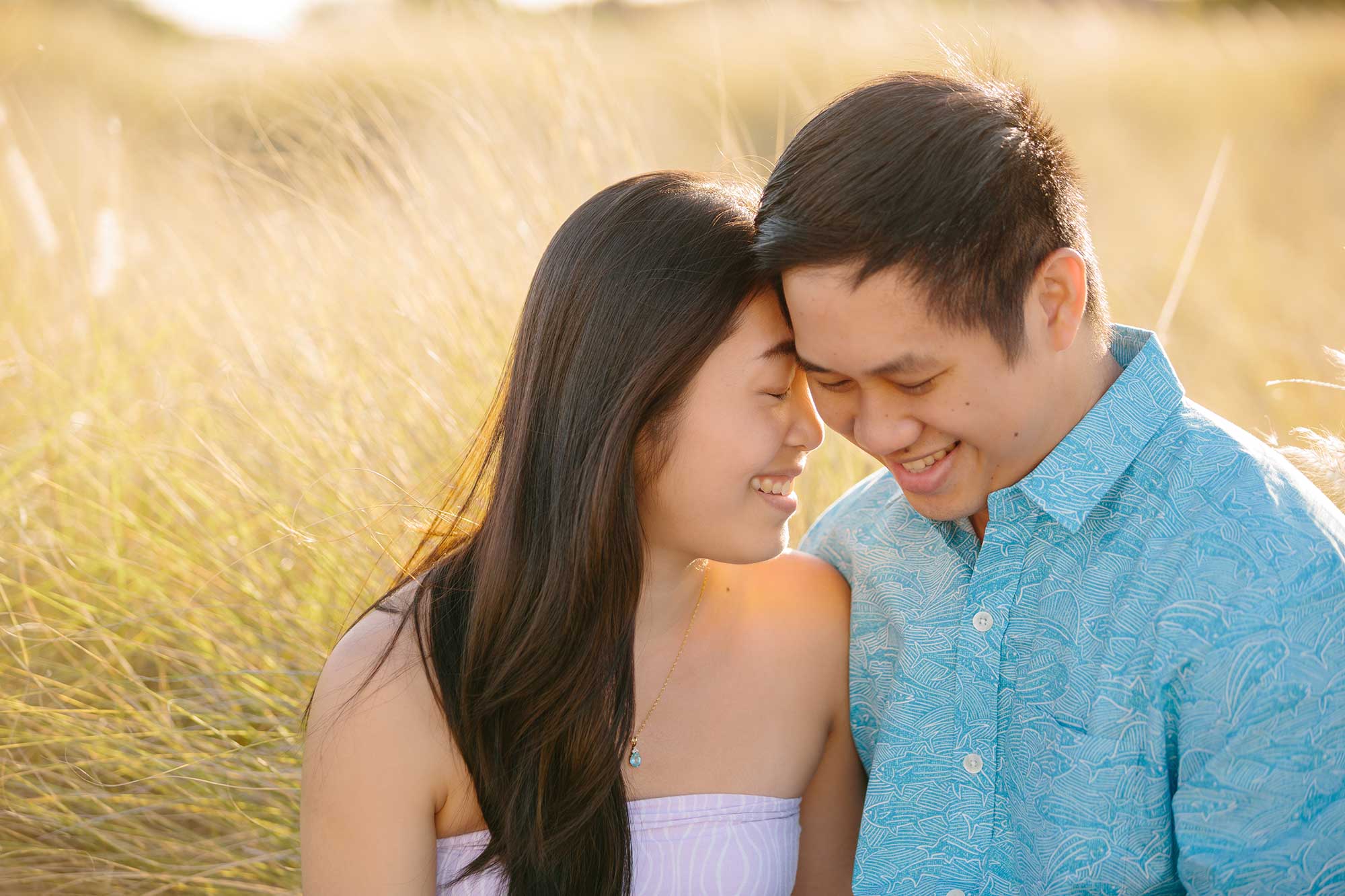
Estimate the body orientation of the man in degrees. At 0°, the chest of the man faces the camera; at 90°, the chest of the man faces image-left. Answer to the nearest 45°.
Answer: approximately 45°

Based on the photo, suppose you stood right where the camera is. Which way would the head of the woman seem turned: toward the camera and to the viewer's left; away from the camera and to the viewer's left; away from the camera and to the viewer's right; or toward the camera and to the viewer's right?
toward the camera and to the viewer's right

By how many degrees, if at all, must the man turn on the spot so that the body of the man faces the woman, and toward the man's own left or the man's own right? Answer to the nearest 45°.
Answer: approximately 45° to the man's own right
